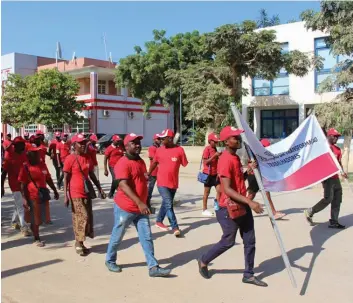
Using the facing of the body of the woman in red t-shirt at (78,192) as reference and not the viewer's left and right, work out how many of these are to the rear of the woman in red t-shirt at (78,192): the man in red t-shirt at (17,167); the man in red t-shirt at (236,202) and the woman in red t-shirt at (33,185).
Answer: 2

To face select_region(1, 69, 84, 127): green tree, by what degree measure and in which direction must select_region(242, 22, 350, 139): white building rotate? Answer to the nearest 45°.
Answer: approximately 90° to its right

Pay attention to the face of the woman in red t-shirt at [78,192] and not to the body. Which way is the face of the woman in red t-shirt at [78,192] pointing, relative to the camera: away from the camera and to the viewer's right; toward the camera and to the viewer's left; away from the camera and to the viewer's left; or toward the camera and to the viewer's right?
toward the camera and to the viewer's right

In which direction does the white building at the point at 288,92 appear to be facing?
toward the camera

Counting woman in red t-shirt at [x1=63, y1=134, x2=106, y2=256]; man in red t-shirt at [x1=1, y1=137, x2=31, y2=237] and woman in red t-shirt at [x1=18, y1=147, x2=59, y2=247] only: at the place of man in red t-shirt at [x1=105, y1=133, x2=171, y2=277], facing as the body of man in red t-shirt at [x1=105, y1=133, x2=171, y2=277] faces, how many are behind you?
3

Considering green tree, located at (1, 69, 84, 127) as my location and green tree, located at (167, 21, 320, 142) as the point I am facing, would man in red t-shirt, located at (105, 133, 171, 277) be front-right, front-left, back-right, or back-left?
front-right

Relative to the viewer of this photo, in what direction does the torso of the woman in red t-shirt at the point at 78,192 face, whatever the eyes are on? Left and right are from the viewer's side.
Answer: facing the viewer and to the right of the viewer

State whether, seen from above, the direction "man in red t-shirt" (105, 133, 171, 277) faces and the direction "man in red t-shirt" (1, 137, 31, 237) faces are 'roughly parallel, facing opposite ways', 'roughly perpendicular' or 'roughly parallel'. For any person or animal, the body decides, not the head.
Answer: roughly parallel

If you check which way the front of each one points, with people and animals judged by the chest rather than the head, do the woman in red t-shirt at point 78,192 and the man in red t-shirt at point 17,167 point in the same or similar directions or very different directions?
same or similar directions

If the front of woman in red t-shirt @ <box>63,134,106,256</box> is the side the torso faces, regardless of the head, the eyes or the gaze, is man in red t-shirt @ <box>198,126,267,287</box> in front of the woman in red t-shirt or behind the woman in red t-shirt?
in front
